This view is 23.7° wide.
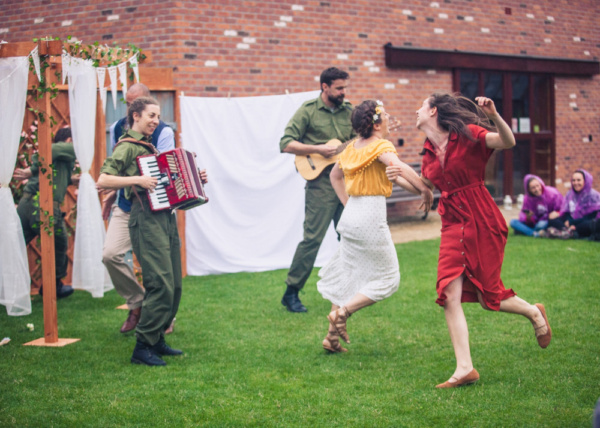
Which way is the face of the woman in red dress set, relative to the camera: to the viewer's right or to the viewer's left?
to the viewer's left

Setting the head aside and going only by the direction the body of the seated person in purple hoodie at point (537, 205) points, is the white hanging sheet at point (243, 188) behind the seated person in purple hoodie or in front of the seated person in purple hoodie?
in front

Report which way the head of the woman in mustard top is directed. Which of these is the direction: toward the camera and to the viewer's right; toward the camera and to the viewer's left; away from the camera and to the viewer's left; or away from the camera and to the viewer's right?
away from the camera and to the viewer's right

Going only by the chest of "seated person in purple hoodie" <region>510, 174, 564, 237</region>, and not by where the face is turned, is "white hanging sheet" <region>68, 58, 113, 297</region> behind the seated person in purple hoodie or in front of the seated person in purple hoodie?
in front

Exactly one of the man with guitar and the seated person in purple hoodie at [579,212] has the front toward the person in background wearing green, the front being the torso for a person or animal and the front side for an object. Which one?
the seated person in purple hoodie

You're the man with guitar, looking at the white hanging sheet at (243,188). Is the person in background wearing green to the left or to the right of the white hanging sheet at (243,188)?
left

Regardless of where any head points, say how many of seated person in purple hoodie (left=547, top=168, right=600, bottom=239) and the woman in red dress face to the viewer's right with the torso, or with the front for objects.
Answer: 0

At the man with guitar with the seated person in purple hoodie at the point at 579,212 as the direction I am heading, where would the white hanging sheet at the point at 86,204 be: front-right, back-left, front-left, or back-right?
back-left

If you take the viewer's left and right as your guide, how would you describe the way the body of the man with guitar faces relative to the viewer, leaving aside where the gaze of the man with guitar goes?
facing the viewer and to the right of the viewer
